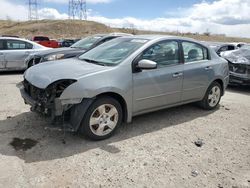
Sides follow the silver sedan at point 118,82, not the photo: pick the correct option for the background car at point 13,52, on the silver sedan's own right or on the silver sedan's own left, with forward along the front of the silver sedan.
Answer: on the silver sedan's own right

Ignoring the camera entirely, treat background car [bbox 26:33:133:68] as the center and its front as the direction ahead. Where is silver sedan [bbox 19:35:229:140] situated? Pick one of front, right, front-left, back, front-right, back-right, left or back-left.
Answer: front-left

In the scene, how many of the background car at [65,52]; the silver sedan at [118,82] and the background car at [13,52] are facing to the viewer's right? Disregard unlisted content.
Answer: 0

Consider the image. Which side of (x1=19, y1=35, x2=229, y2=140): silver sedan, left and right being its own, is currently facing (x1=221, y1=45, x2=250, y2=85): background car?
back

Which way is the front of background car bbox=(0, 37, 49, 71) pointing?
to the viewer's left

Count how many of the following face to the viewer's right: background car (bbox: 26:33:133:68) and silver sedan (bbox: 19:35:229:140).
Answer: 0

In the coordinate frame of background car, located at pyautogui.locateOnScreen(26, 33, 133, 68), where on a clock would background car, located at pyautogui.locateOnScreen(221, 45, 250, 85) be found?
background car, located at pyautogui.locateOnScreen(221, 45, 250, 85) is roughly at 8 o'clock from background car, located at pyautogui.locateOnScreen(26, 33, 133, 68).

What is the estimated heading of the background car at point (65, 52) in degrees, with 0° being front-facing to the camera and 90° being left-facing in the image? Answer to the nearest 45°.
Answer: approximately 45°

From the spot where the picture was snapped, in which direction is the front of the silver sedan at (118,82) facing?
facing the viewer and to the left of the viewer
